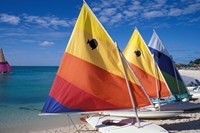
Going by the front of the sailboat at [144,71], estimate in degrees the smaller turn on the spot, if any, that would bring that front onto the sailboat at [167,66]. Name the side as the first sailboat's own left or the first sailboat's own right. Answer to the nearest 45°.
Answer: approximately 45° to the first sailboat's own left

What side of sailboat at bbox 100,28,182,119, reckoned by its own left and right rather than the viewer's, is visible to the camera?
right

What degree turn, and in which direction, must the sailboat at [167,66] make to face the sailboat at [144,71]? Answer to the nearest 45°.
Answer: approximately 135° to its right

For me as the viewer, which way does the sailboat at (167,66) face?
facing to the right of the viewer
